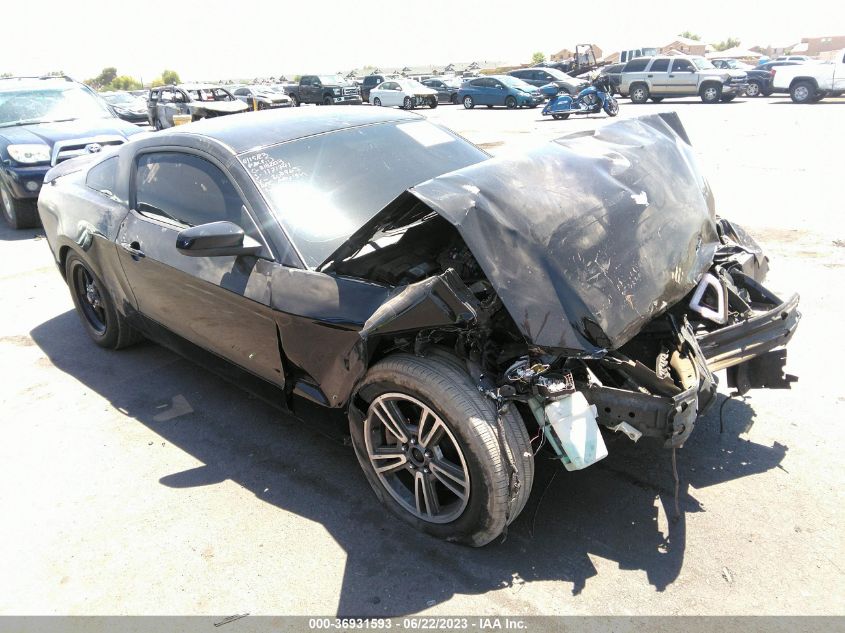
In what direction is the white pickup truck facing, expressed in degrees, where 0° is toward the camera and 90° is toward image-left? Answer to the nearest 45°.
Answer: approximately 270°

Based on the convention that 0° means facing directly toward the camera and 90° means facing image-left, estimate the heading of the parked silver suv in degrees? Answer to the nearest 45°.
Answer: approximately 270°

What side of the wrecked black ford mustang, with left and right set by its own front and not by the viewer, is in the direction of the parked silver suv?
left

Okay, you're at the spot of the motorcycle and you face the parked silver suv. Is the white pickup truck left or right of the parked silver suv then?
right

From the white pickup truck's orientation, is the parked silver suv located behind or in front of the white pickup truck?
behind

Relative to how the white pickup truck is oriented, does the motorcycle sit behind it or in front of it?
behind

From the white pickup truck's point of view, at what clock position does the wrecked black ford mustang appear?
The wrecked black ford mustang is roughly at 3 o'clock from the white pickup truck.

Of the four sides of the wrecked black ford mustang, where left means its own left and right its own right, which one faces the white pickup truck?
left

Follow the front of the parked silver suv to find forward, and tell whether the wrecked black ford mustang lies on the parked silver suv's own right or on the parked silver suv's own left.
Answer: on the parked silver suv's own right

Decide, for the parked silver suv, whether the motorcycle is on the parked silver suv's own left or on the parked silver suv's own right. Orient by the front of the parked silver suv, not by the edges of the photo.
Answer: on the parked silver suv's own right
